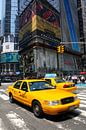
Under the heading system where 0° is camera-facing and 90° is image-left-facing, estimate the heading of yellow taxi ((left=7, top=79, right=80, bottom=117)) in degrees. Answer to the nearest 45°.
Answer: approximately 315°
